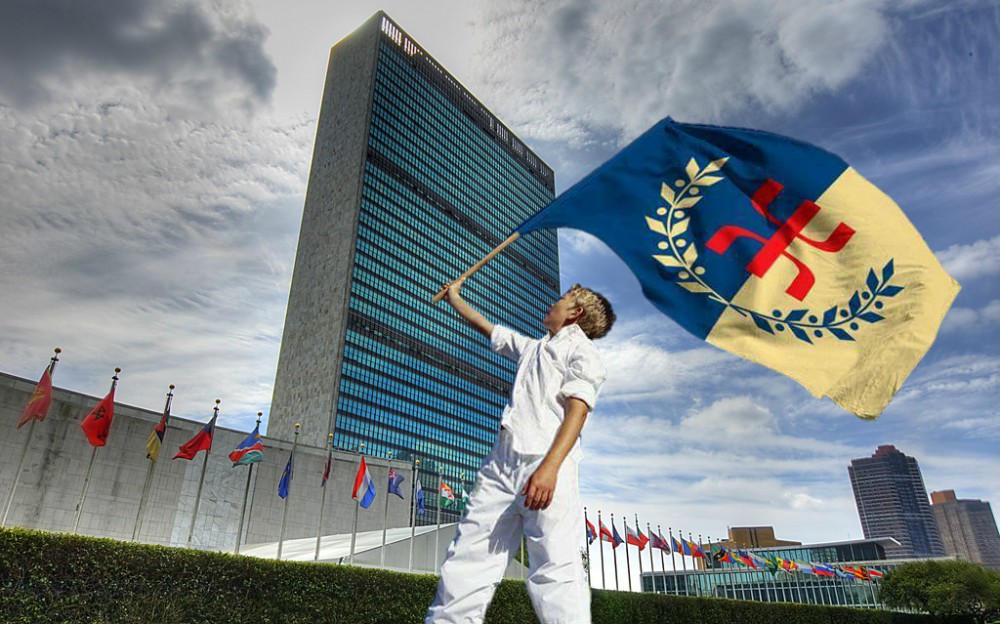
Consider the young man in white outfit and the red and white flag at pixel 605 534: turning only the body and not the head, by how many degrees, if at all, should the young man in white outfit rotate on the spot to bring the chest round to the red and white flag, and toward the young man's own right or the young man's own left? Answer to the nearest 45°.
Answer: approximately 135° to the young man's own right

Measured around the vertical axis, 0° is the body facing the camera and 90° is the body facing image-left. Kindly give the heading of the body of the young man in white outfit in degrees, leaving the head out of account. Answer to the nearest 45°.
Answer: approximately 45°

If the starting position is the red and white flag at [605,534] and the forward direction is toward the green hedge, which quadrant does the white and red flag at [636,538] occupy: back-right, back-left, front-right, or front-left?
back-left

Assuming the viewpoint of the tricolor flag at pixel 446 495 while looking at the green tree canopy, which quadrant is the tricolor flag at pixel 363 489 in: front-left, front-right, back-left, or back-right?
back-right

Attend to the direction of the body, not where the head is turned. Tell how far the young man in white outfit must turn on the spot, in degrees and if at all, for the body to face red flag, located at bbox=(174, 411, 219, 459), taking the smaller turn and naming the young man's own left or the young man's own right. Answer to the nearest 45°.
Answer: approximately 90° to the young man's own right

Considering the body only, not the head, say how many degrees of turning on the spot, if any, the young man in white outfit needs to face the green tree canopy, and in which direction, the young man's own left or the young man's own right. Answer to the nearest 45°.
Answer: approximately 180°
